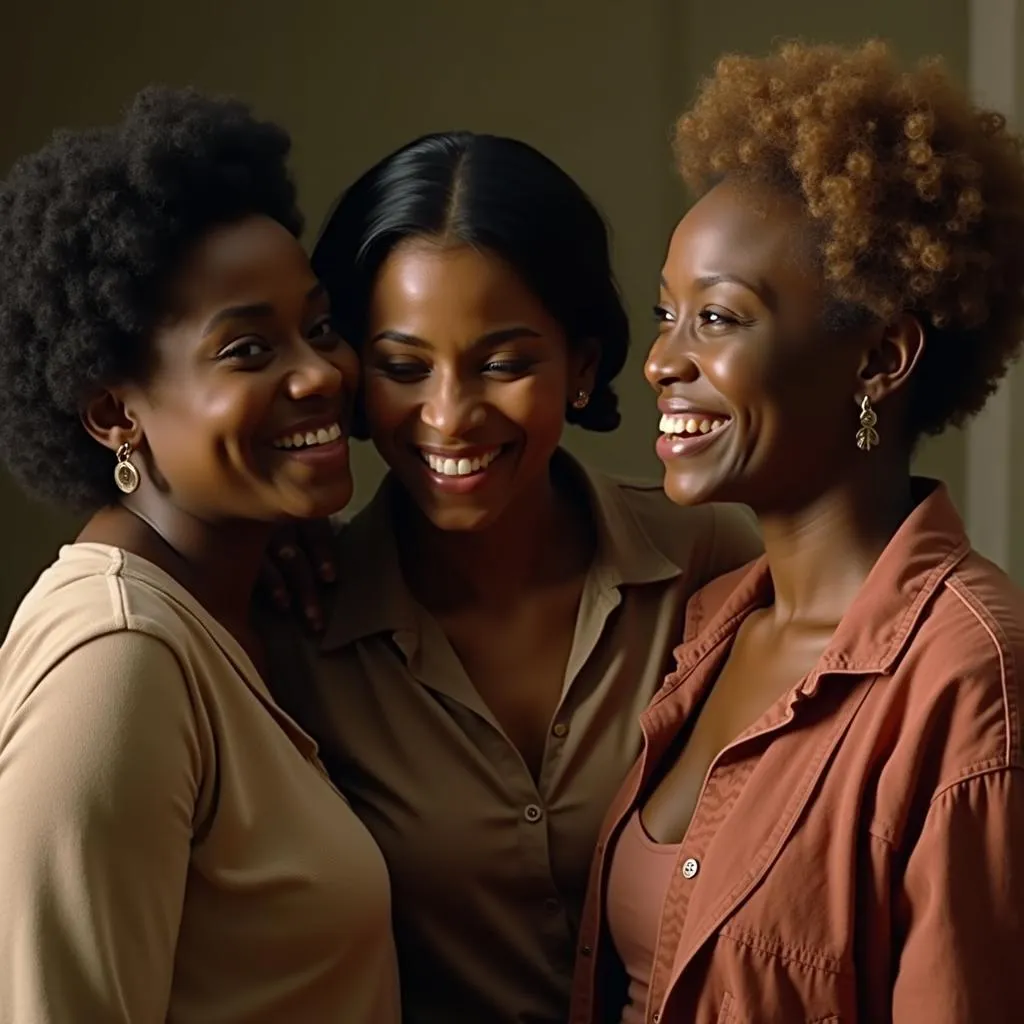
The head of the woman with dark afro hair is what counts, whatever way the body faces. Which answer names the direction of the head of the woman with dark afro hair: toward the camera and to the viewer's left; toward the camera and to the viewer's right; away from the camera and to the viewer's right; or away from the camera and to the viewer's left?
toward the camera and to the viewer's right

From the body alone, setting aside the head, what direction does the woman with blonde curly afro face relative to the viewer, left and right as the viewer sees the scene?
facing the viewer and to the left of the viewer

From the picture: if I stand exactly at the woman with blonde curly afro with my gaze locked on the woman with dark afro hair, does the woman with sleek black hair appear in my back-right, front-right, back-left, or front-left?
front-right

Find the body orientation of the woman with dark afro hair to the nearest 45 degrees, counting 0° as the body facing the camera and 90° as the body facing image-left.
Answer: approximately 270°

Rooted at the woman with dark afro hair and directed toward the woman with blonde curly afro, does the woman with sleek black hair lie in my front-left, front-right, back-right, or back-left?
front-left

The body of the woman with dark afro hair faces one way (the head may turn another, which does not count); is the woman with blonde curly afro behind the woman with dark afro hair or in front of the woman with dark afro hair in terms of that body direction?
in front

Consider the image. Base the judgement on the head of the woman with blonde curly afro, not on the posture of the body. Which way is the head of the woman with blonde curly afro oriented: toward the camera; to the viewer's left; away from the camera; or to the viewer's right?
to the viewer's left

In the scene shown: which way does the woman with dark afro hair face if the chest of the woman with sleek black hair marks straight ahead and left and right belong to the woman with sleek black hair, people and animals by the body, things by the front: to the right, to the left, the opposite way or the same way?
to the left

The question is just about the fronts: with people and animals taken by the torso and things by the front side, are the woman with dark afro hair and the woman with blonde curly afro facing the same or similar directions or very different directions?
very different directions

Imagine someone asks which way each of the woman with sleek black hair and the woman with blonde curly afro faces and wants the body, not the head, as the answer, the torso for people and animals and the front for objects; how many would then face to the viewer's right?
0

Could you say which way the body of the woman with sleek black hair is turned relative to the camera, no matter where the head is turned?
toward the camera
